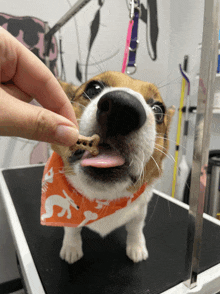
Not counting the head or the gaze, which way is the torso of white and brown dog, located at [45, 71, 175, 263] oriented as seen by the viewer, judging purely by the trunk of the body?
toward the camera

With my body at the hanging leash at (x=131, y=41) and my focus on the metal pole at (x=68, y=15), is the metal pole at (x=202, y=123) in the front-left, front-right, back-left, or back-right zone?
back-left

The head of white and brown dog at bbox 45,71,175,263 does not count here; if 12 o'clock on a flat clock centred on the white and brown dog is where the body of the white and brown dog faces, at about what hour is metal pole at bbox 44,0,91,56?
The metal pole is roughly at 5 o'clock from the white and brown dog.

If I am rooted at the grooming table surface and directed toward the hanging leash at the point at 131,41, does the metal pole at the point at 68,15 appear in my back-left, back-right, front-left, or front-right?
front-left
